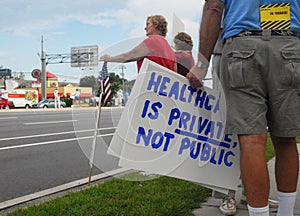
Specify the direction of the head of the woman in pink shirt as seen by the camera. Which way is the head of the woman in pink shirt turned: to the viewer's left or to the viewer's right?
to the viewer's left

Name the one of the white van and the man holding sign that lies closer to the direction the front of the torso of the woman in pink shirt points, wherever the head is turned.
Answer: the white van

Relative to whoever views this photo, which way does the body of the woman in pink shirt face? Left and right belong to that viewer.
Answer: facing away from the viewer and to the left of the viewer

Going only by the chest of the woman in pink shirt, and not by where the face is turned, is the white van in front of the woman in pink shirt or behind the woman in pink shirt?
in front

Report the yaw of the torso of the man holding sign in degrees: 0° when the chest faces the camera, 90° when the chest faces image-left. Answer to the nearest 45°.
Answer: approximately 180°

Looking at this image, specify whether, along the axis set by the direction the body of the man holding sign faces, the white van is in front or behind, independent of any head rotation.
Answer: in front

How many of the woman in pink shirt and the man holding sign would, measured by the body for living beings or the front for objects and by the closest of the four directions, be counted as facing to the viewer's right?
0
